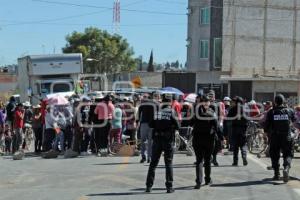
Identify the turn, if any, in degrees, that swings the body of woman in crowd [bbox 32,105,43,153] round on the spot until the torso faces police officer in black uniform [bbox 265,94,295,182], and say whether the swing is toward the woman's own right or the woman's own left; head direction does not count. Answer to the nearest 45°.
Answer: approximately 45° to the woman's own left

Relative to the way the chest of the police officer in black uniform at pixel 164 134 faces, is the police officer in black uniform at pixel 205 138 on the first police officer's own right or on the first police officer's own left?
on the first police officer's own right

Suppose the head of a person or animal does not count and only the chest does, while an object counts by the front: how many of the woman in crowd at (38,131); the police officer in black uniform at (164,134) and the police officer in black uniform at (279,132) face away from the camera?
2

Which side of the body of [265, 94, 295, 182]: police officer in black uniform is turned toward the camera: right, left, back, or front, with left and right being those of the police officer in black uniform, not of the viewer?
back

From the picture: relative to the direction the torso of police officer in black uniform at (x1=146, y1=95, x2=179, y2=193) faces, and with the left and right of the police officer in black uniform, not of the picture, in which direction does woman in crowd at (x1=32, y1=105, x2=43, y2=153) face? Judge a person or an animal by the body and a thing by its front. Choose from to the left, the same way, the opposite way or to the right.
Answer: the opposite way

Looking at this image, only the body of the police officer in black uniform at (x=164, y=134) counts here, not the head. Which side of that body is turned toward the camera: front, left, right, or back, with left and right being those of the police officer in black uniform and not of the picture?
back
